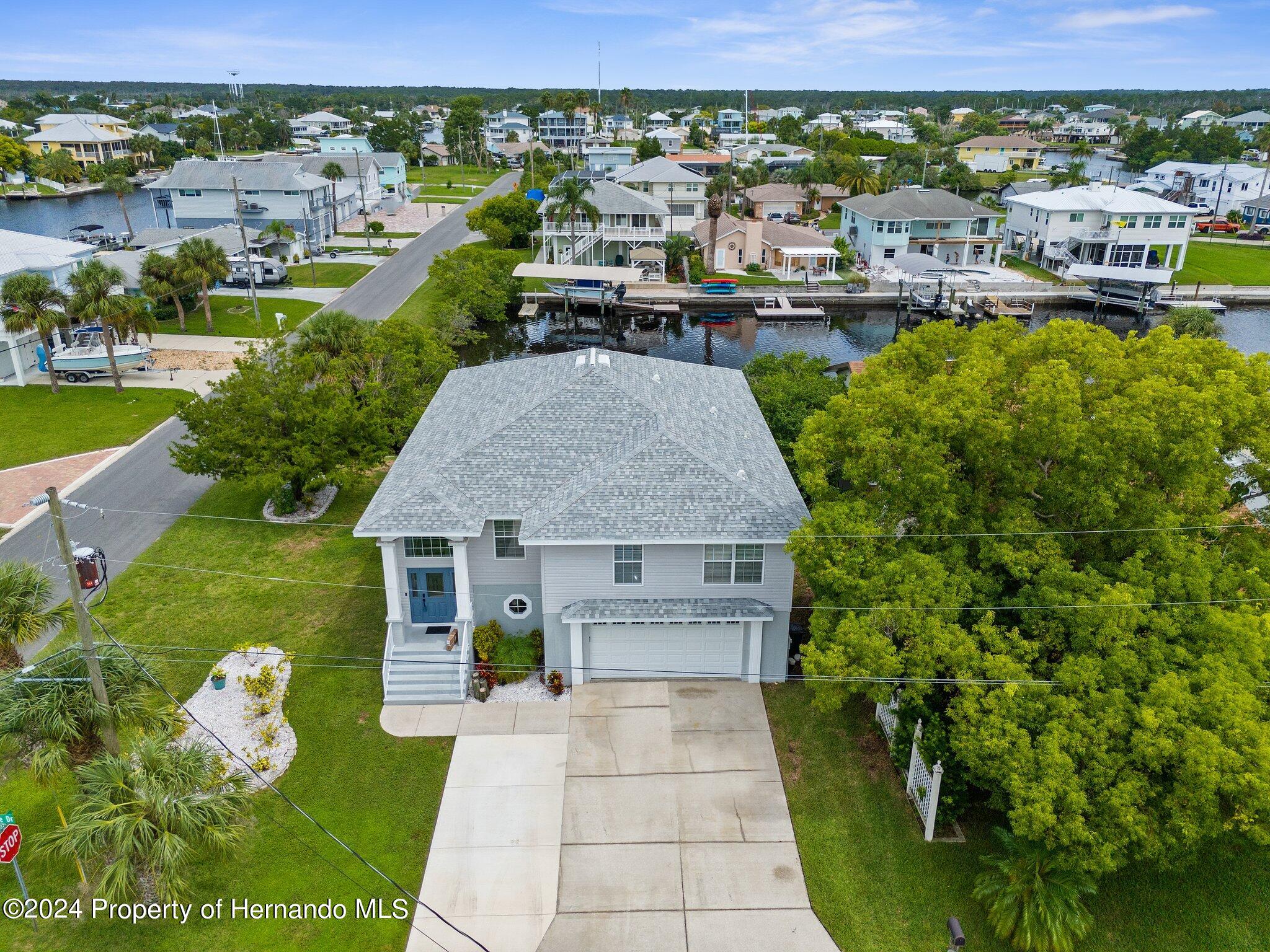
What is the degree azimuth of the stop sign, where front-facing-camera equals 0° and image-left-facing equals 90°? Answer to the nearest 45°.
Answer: approximately 45°

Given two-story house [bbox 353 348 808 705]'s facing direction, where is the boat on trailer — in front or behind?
behind

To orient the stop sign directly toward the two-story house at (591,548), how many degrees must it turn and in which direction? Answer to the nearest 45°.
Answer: approximately 135° to its left

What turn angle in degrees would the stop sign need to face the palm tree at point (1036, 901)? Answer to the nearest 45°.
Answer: approximately 90° to its left

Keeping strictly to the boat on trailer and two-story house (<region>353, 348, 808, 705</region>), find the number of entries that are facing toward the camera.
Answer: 1

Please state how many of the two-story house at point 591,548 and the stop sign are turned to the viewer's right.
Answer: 0

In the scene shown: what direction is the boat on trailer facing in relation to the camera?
to the viewer's right

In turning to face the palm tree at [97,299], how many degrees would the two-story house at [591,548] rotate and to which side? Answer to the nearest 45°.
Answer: approximately 135° to its right

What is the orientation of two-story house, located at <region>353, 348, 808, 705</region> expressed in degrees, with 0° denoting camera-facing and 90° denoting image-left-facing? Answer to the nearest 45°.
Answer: approximately 0°

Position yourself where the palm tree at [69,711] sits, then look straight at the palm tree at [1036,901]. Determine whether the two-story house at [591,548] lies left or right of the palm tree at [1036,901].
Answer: left

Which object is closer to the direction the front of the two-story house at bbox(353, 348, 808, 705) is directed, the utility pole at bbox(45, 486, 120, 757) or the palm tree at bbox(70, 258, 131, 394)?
the utility pole

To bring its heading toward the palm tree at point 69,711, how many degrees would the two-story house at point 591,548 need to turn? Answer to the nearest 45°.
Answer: approximately 45° to its right

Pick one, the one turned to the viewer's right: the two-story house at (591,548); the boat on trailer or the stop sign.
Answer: the boat on trailer

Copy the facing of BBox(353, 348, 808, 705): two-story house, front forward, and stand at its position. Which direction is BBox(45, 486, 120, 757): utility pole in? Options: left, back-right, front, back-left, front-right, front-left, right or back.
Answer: front-right

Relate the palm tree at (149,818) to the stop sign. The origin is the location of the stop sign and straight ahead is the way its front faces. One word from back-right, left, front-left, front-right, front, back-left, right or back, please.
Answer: left
